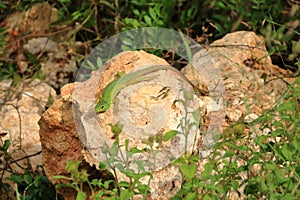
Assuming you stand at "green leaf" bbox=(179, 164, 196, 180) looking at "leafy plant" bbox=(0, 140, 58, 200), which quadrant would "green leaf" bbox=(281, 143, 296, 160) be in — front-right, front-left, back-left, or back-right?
back-right

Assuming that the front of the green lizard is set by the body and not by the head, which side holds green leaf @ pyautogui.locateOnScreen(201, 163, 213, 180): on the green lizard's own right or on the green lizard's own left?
on the green lizard's own left

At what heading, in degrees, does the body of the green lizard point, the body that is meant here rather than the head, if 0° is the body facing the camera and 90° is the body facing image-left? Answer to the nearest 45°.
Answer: approximately 45°

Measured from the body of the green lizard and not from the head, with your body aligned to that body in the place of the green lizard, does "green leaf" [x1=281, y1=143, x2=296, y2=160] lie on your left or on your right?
on your left

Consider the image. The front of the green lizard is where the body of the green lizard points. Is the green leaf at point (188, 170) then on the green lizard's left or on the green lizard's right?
on the green lizard's left
